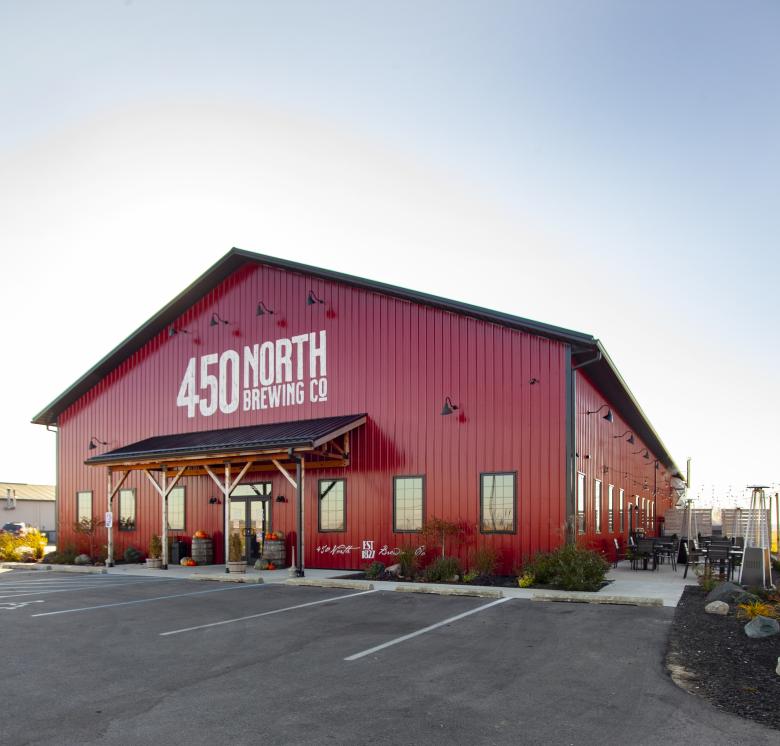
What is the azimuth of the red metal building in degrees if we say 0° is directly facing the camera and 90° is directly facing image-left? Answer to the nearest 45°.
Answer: approximately 45°

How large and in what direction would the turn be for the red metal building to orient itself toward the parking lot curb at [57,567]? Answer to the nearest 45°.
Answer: approximately 90° to its right

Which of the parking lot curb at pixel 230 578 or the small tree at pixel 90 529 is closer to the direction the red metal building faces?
the parking lot curb

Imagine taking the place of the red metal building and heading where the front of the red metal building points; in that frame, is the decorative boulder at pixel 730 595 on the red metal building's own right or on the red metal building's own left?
on the red metal building's own left

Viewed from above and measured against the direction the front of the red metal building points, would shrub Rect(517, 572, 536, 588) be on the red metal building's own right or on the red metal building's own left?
on the red metal building's own left
